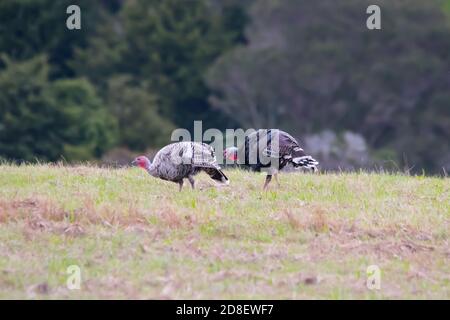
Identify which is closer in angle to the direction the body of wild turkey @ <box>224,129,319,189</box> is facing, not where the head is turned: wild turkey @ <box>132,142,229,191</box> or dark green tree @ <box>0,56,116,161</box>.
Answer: the wild turkey

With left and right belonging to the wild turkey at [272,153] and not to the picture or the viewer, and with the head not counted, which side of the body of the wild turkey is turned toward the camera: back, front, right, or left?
left

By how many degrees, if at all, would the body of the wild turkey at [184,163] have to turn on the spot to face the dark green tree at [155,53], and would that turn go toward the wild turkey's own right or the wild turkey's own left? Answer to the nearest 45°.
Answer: approximately 90° to the wild turkey's own right

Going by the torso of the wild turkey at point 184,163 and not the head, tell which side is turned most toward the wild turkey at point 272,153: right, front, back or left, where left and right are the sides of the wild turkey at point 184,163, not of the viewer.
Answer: back

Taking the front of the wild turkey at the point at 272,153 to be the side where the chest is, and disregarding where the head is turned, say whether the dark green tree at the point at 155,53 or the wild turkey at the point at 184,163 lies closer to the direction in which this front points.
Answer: the wild turkey

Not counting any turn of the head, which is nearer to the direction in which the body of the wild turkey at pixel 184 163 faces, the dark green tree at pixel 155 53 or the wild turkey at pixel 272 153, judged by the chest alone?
the dark green tree

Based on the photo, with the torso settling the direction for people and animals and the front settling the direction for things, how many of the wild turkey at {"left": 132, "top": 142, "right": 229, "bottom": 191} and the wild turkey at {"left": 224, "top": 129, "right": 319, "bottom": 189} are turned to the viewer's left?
2

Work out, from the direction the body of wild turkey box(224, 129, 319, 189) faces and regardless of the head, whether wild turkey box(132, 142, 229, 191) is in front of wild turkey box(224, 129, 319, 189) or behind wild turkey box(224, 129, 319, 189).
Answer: in front

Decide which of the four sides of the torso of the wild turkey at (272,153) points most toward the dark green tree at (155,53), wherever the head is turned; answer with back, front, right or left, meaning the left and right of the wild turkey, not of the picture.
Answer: right

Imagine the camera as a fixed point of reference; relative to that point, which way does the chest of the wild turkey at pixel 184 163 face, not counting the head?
to the viewer's left

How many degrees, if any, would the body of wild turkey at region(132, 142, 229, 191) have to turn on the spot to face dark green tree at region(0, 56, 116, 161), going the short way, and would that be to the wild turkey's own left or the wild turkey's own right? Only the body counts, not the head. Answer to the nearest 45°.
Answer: approximately 90° to the wild turkey's own right
